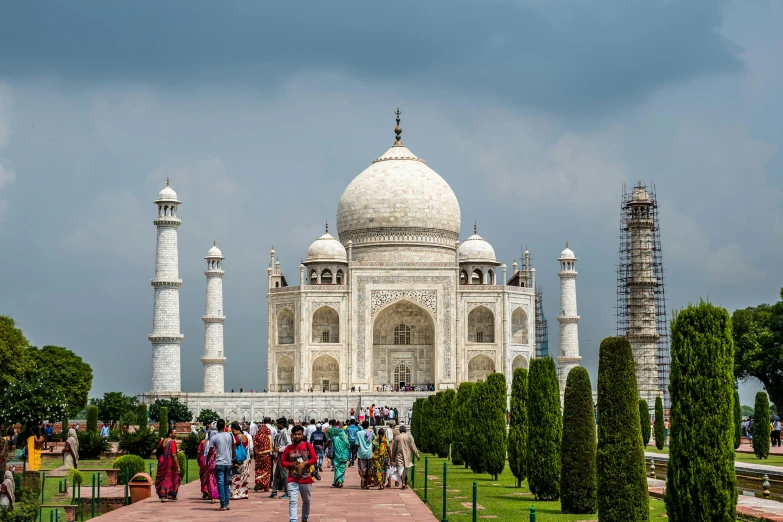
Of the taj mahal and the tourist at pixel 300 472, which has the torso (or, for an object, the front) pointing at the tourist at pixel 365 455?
the taj mahal

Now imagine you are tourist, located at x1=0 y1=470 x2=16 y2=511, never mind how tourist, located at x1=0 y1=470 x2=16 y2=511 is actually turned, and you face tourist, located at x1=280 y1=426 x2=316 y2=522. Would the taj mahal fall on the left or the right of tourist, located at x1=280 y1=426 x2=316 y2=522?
left

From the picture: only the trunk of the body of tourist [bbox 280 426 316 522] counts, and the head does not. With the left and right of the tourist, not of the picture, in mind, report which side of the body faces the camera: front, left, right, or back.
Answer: front

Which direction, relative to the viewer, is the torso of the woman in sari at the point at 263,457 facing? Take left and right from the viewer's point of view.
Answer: facing away from the viewer

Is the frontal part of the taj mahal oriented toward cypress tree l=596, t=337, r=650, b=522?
yes

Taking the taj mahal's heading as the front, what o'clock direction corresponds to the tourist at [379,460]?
The tourist is roughly at 12 o'clock from the taj mahal.

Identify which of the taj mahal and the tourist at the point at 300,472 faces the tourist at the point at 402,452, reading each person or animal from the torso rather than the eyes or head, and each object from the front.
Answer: the taj mahal

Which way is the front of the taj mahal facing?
toward the camera

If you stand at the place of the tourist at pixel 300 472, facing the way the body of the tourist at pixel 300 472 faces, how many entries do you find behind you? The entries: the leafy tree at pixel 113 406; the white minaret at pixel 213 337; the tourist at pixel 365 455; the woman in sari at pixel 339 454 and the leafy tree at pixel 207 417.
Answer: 5

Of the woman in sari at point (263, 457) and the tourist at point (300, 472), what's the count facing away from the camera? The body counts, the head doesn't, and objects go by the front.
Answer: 1

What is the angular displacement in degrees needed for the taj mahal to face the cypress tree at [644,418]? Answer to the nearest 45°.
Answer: approximately 45° to its left

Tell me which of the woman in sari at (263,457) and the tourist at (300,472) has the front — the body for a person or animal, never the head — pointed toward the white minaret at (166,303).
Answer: the woman in sari
